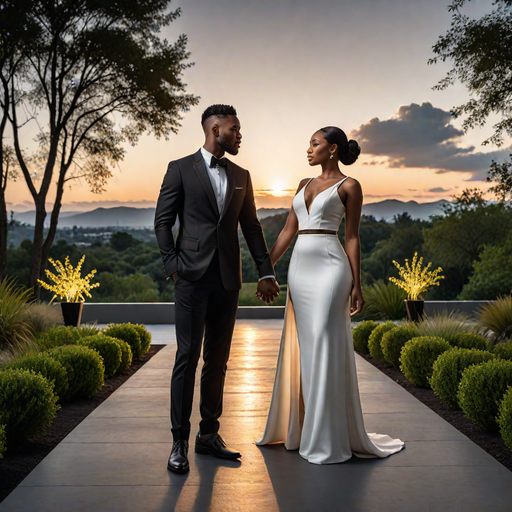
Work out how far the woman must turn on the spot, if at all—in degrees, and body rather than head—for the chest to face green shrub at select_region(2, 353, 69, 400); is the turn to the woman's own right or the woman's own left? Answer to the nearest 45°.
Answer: approximately 45° to the woman's own right

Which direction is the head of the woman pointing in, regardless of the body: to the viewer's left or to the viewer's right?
to the viewer's left

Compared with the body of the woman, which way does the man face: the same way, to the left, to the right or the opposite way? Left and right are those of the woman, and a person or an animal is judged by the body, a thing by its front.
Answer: to the left

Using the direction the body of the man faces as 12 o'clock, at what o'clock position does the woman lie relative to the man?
The woman is roughly at 10 o'clock from the man.

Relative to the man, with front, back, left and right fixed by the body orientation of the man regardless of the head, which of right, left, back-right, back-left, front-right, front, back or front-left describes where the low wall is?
back-left

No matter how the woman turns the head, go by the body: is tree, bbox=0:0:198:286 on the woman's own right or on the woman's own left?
on the woman's own right

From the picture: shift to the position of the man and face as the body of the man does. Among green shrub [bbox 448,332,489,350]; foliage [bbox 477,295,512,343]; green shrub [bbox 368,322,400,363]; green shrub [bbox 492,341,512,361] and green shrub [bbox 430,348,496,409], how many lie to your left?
5

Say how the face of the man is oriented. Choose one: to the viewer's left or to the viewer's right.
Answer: to the viewer's right

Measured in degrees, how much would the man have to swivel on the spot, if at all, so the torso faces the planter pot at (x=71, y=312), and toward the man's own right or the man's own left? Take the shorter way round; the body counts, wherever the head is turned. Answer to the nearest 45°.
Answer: approximately 135° to the man's own left

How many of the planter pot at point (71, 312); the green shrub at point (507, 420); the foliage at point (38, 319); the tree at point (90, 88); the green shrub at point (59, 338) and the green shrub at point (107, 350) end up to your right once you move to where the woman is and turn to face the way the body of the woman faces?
5

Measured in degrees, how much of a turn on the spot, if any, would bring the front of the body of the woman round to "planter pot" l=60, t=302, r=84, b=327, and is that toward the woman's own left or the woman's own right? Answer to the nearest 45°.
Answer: approximately 90° to the woman's own right

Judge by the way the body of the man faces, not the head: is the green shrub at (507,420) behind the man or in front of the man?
in front

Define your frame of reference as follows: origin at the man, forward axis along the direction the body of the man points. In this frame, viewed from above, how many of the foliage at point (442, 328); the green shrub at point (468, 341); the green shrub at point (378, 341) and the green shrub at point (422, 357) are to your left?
4

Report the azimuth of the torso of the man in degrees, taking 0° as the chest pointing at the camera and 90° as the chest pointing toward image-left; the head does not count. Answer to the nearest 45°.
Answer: approximately 315°

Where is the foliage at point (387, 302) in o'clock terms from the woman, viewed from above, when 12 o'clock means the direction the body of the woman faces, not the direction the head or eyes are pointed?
The foliage is roughly at 5 o'clock from the woman.

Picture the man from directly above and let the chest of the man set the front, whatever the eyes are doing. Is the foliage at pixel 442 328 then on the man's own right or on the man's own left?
on the man's own left

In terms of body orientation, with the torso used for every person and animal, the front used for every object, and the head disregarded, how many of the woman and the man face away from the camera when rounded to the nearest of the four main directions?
0

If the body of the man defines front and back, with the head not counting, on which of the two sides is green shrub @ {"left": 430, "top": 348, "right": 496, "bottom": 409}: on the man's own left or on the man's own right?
on the man's own left
